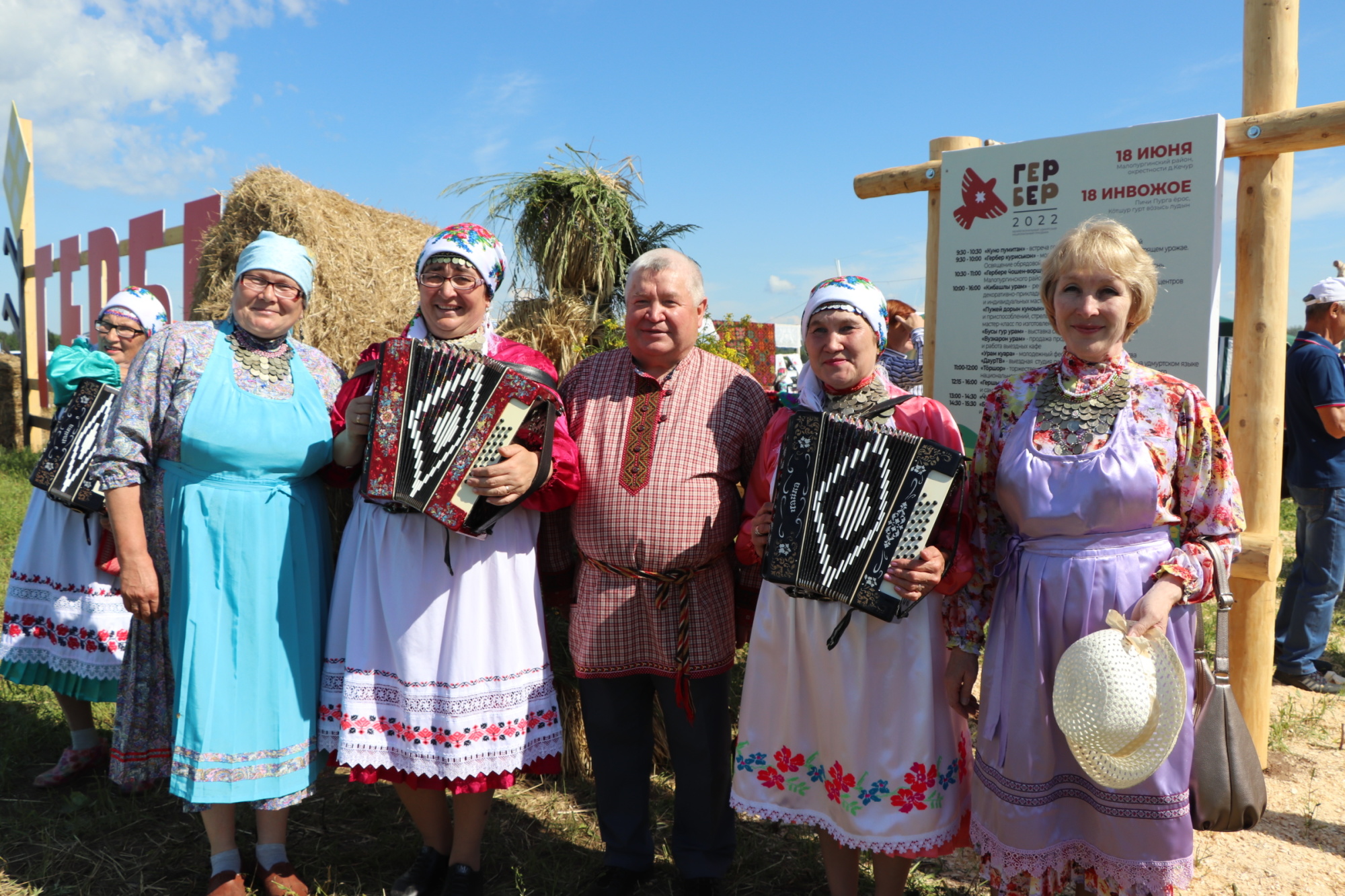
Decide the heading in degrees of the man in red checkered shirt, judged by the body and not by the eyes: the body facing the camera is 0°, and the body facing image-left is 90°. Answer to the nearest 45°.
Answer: approximately 0°

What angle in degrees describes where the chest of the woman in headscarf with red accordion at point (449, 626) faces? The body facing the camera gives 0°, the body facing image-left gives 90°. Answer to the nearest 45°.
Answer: approximately 0°

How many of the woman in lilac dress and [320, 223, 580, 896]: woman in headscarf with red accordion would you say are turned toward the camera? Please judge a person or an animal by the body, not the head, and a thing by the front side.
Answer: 2

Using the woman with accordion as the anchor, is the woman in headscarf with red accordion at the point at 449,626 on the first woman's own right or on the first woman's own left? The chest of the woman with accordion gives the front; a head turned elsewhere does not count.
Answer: on the first woman's own left

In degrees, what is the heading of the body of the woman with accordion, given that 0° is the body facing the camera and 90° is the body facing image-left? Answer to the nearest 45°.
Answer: approximately 45°

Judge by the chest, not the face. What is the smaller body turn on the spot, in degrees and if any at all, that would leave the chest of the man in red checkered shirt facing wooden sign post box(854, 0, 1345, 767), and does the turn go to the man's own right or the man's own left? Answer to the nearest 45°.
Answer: approximately 90° to the man's own left

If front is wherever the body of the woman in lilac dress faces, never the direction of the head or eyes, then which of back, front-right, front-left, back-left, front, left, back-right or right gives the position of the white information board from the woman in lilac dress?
back

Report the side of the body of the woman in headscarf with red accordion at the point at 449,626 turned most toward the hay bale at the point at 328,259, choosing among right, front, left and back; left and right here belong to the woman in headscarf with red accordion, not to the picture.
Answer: back

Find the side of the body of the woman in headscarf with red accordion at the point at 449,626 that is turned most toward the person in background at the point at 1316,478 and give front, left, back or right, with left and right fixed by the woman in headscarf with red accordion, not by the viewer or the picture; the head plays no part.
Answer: left

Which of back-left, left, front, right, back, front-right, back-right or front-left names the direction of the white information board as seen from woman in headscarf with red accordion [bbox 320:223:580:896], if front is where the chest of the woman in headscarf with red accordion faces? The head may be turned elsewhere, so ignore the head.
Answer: left
